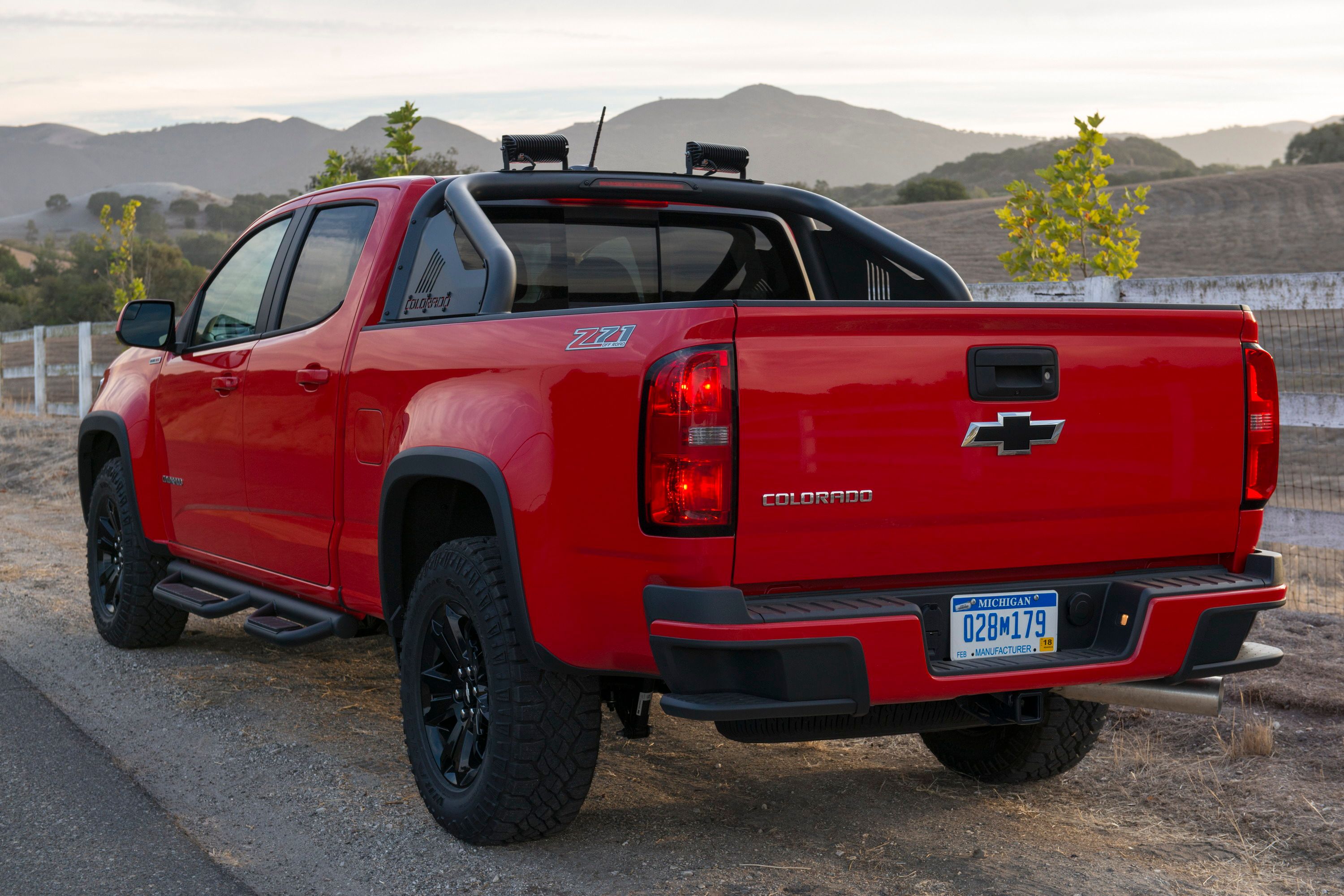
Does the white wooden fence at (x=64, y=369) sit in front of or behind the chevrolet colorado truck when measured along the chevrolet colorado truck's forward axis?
in front

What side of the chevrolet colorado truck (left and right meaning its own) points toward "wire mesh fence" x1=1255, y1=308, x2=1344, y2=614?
right

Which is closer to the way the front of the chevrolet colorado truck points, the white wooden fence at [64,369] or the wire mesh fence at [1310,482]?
the white wooden fence

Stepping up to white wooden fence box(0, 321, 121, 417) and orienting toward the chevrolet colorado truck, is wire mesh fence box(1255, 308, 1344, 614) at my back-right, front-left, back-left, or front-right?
front-left

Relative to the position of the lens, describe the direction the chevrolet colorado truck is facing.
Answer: facing away from the viewer and to the left of the viewer
